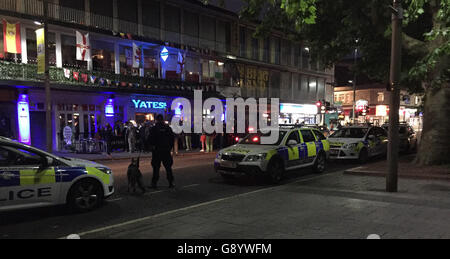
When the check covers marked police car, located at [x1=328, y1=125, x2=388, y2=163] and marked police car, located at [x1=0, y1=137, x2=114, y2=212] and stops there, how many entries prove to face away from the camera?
0

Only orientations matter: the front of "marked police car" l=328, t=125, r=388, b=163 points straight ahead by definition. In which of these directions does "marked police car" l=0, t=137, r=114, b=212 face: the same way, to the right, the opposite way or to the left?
the opposite way

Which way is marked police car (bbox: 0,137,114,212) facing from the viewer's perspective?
to the viewer's right

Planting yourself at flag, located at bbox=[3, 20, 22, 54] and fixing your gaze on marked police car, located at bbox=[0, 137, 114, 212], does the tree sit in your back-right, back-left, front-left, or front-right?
front-left

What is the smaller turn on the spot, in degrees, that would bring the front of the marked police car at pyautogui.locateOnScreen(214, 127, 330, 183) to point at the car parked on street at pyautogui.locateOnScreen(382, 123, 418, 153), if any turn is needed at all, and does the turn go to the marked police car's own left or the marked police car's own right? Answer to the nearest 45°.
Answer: approximately 180°

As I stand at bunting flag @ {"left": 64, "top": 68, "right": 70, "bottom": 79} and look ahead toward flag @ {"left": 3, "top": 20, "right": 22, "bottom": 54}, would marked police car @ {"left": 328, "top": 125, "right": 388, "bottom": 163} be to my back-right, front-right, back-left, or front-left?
back-left

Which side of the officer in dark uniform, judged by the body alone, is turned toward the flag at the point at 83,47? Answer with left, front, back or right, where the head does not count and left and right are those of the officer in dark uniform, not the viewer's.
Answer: front

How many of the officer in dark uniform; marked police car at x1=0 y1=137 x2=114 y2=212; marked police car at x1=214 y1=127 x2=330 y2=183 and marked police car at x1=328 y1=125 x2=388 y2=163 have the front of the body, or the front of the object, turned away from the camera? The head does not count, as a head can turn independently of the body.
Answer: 1

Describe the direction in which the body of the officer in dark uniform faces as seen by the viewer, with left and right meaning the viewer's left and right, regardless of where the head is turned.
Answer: facing away from the viewer

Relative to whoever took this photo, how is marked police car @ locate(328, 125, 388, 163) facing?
facing the viewer and to the left of the viewer

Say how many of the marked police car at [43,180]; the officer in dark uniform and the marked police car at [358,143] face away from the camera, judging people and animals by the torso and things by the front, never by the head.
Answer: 1

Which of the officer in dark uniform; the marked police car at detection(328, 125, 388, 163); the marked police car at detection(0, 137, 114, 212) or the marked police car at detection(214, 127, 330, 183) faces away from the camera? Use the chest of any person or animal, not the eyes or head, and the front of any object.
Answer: the officer in dark uniform

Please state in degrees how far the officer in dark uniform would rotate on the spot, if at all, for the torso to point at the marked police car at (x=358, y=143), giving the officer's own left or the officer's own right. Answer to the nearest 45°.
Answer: approximately 45° to the officer's own right

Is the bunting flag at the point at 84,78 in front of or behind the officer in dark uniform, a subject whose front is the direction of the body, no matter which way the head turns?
in front

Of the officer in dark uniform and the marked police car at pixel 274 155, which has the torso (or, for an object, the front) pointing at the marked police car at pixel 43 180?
the marked police car at pixel 274 155

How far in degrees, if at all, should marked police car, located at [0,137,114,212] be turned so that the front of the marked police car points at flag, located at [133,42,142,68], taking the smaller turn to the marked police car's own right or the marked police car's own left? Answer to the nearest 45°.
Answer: approximately 90° to the marked police car's own left

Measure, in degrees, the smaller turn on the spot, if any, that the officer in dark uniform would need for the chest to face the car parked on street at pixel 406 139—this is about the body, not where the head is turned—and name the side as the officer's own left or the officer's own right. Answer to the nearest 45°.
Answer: approximately 45° to the officer's own right
